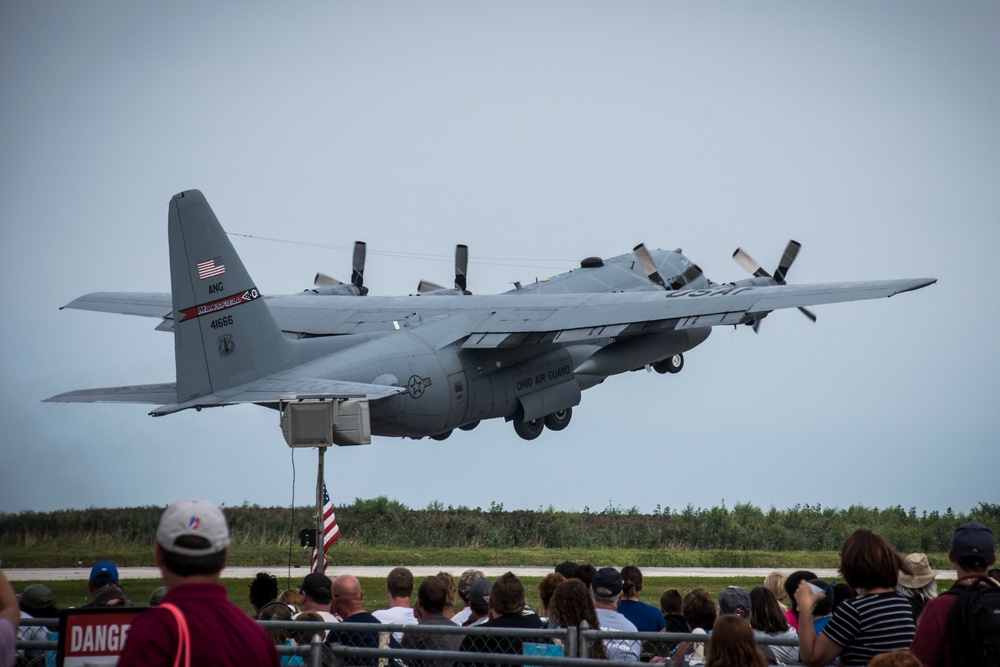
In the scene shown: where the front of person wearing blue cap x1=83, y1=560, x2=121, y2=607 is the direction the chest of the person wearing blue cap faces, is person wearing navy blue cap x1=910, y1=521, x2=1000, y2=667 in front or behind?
behind

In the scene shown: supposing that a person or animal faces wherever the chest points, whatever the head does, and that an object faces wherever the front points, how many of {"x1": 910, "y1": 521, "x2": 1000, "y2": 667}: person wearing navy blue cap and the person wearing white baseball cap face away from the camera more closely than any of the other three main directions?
2

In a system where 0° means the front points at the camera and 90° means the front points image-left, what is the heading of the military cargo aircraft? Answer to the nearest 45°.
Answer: approximately 225°

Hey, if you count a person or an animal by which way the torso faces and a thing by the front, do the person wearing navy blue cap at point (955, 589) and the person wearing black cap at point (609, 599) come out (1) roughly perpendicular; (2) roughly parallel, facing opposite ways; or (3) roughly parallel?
roughly parallel

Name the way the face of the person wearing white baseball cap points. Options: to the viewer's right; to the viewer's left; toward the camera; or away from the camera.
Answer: away from the camera

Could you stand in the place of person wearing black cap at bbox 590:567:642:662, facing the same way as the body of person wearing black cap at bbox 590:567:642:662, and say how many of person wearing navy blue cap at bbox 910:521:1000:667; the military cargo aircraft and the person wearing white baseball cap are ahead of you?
1

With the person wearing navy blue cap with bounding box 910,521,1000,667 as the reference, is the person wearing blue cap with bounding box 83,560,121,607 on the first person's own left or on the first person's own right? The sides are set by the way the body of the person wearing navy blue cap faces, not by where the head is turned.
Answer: on the first person's own left

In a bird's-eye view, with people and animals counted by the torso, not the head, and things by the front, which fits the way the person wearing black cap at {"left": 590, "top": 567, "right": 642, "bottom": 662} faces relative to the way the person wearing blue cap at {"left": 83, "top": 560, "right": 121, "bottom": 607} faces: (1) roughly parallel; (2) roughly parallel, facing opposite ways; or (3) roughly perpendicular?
roughly parallel

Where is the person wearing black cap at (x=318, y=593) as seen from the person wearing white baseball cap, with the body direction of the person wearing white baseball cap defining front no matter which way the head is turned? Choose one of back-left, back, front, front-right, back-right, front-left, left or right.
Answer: front

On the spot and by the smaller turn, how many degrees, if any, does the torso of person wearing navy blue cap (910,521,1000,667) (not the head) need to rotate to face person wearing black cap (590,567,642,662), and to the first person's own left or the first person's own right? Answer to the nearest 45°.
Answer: approximately 45° to the first person's own left

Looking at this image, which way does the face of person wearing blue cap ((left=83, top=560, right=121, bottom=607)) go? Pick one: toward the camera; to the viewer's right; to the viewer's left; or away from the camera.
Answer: away from the camera

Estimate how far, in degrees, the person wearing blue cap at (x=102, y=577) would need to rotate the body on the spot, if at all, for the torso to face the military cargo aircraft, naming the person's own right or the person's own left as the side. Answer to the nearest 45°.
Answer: approximately 45° to the person's own right

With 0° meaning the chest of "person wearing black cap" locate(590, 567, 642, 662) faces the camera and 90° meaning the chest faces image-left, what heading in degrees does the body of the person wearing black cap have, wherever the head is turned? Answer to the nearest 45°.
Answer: approximately 180°

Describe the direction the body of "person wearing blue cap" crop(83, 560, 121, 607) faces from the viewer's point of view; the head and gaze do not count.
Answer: away from the camera

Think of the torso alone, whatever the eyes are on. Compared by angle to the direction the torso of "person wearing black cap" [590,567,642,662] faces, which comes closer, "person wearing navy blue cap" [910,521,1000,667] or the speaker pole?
the speaker pole

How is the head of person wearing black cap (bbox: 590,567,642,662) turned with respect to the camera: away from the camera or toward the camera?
away from the camera

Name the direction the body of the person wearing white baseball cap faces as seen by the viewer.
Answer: away from the camera

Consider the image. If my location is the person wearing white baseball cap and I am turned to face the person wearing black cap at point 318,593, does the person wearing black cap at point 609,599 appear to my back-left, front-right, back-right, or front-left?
front-right
